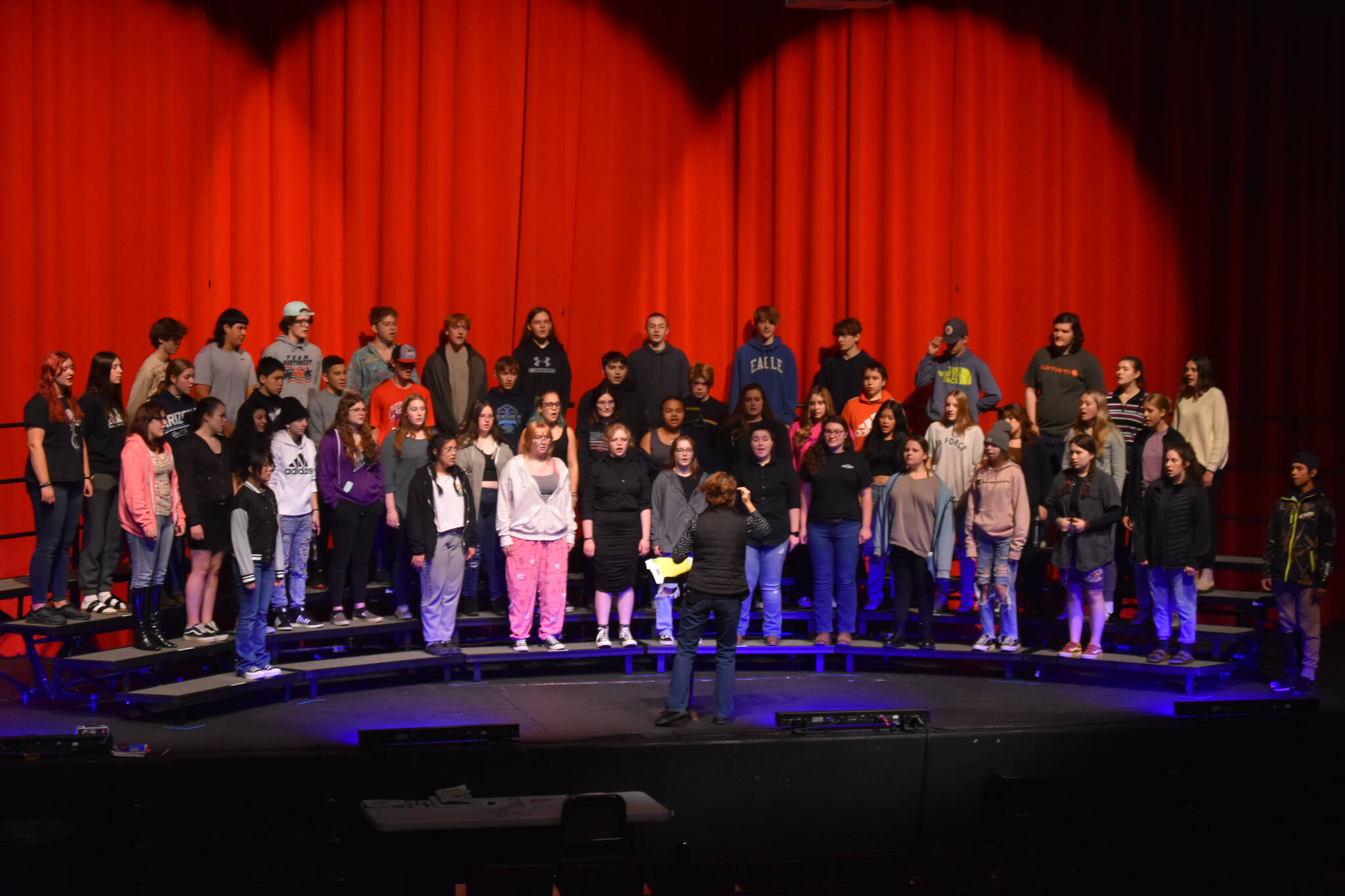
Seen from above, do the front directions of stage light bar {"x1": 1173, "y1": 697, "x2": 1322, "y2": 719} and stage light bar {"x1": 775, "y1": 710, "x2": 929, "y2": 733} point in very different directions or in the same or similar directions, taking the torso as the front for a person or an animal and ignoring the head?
same or similar directions

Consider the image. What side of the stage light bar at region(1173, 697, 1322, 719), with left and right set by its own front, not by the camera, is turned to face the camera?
back

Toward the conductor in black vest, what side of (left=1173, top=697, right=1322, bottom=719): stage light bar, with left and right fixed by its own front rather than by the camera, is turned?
left

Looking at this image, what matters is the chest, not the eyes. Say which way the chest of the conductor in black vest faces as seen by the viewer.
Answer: away from the camera

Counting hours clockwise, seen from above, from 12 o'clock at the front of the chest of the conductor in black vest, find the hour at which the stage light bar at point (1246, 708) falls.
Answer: The stage light bar is roughly at 3 o'clock from the conductor in black vest.

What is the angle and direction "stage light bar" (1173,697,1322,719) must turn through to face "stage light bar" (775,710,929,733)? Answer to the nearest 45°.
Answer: approximately 135° to its left

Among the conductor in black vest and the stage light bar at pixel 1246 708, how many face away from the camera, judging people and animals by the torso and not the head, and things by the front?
2

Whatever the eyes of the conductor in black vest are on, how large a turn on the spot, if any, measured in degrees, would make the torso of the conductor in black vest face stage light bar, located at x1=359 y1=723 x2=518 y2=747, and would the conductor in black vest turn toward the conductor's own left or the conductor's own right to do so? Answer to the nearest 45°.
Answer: approximately 135° to the conductor's own left

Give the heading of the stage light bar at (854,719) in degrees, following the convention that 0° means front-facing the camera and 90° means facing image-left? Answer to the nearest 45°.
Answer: approximately 180°

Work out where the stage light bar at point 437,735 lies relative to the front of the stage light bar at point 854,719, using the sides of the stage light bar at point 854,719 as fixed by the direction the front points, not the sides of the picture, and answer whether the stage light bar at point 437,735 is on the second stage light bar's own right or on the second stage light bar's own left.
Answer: on the second stage light bar's own left
